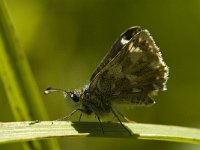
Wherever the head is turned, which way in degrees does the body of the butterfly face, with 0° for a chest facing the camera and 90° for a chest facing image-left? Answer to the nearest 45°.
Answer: approximately 90°
